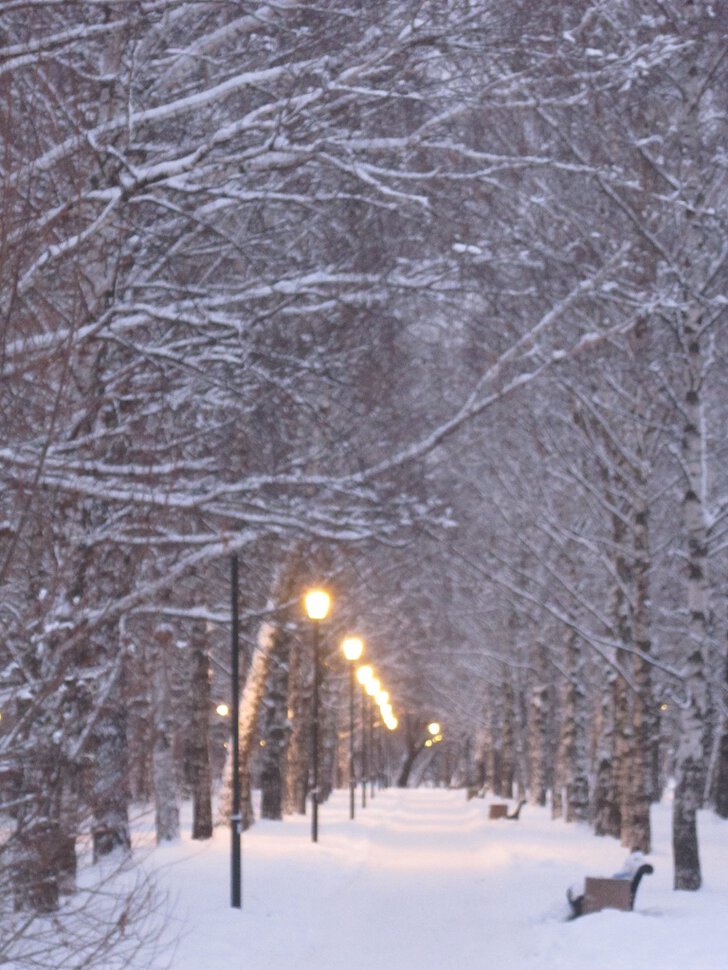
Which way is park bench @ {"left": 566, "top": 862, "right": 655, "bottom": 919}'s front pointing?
to the viewer's left

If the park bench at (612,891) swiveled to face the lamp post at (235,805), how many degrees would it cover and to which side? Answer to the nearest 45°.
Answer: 0° — it already faces it
